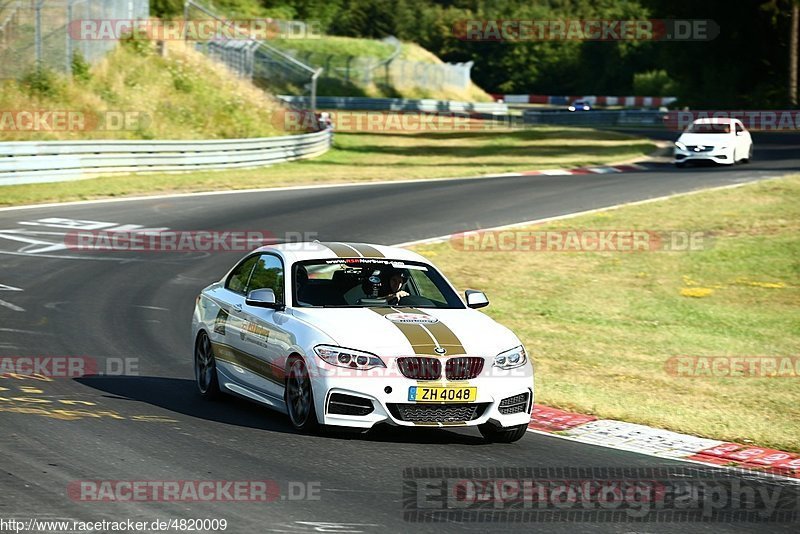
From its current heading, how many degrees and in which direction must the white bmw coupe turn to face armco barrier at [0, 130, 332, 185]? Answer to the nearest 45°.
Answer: approximately 135° to its left

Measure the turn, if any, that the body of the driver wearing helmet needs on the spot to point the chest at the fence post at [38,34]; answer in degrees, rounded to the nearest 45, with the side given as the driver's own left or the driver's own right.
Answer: approximately 135° to the driver's own left

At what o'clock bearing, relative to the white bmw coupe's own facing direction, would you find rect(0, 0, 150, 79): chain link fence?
The chain link fence is roughly at 7 o'clock from the white bmw coupe.

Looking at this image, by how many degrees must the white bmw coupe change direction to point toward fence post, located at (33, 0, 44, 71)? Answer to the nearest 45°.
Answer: approximately 135° to its left

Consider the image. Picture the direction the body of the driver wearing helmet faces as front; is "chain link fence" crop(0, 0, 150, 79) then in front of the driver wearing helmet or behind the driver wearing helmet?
behind

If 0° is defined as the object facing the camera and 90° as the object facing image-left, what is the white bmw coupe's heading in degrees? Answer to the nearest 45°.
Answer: approximately 315°

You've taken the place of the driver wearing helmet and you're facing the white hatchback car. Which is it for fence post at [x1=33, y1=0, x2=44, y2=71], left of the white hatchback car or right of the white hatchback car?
left

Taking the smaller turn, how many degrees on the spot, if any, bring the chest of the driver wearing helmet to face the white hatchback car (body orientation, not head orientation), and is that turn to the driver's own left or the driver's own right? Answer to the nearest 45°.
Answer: approximately 135° to the driver's own left

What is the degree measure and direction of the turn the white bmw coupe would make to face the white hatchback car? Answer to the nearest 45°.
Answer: approximately 135° to its left
